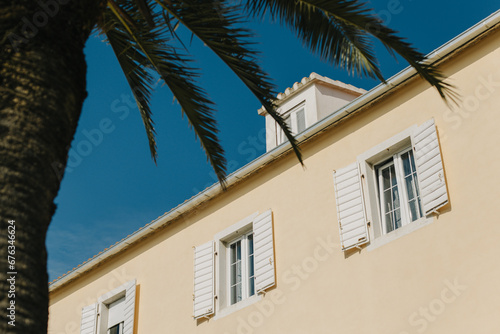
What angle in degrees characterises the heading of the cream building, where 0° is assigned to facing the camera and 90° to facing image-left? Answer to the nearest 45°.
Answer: approximately 45°

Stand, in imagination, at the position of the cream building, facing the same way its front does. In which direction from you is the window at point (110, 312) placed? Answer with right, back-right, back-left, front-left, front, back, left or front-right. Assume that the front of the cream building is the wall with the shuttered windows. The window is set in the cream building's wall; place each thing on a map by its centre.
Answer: right
